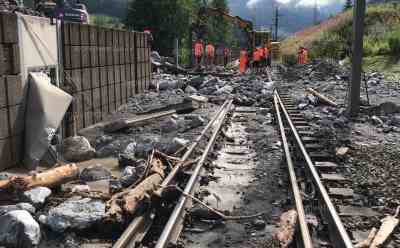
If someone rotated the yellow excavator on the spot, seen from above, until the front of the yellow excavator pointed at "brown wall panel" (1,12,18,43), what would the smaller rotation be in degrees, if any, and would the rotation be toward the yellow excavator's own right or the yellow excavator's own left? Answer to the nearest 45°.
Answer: approximately 90° to the yellow excavator's own left

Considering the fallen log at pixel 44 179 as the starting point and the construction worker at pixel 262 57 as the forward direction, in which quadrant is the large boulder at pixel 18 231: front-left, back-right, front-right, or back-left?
back-right

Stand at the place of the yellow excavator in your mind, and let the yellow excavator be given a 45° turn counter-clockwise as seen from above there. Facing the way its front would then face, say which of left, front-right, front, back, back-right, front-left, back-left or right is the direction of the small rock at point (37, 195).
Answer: front-left

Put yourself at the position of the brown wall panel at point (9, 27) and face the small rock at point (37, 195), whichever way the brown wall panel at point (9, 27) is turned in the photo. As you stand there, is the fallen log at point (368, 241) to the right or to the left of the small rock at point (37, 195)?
left

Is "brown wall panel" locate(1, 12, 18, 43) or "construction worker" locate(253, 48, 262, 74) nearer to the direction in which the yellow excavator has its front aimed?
the brown wall panel

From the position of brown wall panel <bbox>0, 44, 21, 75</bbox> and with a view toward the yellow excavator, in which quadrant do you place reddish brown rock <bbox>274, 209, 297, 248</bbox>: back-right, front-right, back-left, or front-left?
back-right

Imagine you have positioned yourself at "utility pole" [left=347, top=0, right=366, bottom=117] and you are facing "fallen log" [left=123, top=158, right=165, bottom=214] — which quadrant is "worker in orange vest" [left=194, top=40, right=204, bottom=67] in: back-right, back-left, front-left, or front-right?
back-right

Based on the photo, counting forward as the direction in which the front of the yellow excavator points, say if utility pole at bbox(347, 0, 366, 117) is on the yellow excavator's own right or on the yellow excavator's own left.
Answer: on the yellow excavator's own left

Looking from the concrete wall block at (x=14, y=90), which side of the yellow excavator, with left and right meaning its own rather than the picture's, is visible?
left

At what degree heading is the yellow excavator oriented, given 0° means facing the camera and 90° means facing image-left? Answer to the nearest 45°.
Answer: approximately 90°

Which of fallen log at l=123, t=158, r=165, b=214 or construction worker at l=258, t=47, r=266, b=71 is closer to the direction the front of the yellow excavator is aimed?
the fallen log

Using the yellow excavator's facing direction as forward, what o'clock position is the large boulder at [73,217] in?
The large boulder is roughly at 9 o'clock from the yellow excavator.
